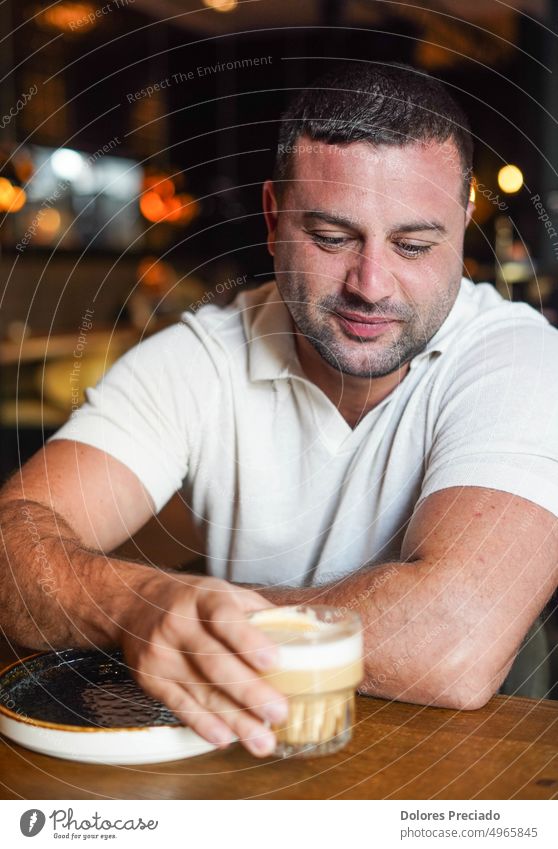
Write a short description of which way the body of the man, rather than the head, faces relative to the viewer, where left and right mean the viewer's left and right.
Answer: facing the viewer
